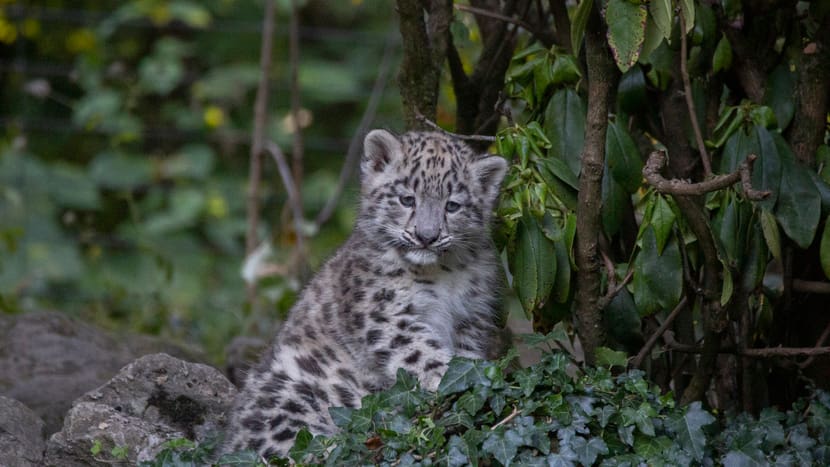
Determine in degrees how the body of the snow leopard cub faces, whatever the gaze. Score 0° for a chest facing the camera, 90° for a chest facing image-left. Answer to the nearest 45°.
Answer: approximately 315°

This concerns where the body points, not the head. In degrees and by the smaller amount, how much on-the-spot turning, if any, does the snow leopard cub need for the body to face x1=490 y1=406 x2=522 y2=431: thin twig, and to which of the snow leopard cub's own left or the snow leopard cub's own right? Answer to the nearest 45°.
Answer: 0° — it already faces it

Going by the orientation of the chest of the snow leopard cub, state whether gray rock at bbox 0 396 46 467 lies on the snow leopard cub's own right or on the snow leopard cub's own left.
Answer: on the snow leopard cub's own right

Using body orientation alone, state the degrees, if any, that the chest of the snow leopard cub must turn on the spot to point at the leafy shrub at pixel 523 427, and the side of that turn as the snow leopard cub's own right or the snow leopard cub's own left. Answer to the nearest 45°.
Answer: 0° — it already faces it

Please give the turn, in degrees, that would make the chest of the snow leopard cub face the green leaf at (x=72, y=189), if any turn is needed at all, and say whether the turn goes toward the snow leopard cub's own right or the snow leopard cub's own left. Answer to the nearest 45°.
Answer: approximately 180°

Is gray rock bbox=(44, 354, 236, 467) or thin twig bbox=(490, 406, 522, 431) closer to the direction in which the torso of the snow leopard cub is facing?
the thin twig

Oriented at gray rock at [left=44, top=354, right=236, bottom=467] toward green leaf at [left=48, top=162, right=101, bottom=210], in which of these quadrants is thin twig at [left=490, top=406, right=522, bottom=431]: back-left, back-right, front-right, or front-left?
back-right

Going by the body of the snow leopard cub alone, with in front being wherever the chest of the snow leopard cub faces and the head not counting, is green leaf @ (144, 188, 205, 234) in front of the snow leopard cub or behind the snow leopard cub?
behind
